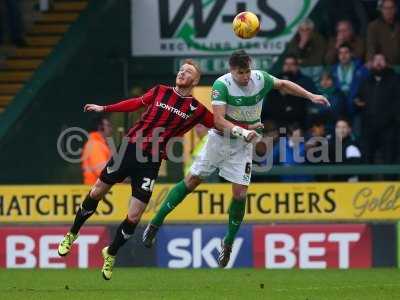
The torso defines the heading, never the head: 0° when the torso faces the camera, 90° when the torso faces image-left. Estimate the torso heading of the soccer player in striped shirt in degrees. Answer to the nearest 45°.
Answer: approximately 0°
